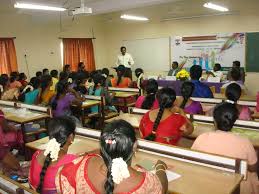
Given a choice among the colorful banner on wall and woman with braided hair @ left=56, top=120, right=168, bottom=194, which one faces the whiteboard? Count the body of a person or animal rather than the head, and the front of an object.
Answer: the woman with braided hair

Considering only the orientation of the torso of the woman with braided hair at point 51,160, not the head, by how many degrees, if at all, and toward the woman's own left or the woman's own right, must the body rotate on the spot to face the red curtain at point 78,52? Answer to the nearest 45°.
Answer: approximately 45° to the woman's own left

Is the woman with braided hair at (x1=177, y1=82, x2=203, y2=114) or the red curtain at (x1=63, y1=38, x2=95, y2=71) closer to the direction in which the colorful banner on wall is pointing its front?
the woman with braided hair

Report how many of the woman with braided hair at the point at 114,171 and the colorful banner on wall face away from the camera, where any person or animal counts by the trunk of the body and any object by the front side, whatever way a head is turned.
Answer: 1

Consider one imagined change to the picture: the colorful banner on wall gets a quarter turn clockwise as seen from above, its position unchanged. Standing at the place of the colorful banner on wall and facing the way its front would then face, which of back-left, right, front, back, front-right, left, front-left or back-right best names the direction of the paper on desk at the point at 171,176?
left

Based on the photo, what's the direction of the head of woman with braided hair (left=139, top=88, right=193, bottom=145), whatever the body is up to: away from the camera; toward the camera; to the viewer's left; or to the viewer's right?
away from the camera

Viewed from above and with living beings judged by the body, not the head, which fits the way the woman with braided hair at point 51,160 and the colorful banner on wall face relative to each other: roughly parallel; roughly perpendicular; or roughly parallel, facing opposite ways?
roughly parallel, facing opposite ways

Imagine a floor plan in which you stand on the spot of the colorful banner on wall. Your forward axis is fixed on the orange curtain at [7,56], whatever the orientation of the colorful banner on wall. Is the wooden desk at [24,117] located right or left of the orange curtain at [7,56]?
left

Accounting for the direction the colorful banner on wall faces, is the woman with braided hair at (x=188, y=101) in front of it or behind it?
in front

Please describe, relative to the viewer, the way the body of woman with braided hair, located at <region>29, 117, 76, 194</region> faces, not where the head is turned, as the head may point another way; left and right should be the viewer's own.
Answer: facing away from the viewer and to the right of the viewer

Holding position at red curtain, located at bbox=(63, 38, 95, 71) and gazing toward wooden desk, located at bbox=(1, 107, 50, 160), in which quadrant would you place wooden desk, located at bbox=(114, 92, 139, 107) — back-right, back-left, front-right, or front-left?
front-left

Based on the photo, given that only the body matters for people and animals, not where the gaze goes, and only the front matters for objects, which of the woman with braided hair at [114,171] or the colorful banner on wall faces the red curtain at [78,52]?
the woman with braided hair

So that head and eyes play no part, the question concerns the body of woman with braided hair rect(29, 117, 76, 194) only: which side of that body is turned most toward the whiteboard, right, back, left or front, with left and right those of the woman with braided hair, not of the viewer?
front

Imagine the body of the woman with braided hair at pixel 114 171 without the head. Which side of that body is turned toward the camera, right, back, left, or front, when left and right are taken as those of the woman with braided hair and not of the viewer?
back

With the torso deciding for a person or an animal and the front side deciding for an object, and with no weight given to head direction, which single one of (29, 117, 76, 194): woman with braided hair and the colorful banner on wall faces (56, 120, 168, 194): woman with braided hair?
the colorful banner on wall

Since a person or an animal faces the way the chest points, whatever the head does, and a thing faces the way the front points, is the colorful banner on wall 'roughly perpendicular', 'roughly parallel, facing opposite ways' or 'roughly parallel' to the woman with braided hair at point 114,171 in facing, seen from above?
roughly parallel, facing opposite ways

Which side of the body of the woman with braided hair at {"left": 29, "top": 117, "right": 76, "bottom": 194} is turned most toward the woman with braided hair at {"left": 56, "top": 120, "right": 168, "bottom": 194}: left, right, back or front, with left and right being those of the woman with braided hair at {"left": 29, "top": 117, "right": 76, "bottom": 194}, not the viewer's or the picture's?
right

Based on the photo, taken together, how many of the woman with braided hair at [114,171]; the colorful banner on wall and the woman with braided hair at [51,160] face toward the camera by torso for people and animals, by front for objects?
1

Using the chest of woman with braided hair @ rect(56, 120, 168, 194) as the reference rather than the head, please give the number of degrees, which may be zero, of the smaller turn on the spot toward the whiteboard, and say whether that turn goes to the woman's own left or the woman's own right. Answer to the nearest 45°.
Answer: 0° — they already face it

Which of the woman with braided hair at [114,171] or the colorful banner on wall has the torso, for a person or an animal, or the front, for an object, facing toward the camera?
the colorful banner on wall

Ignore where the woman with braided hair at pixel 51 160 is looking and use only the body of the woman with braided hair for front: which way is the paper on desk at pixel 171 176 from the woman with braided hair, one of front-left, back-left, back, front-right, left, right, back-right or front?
front-right

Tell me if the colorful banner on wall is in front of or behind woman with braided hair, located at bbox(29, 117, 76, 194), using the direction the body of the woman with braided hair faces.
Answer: in front

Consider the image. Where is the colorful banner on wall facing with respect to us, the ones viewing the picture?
facing the viewer
